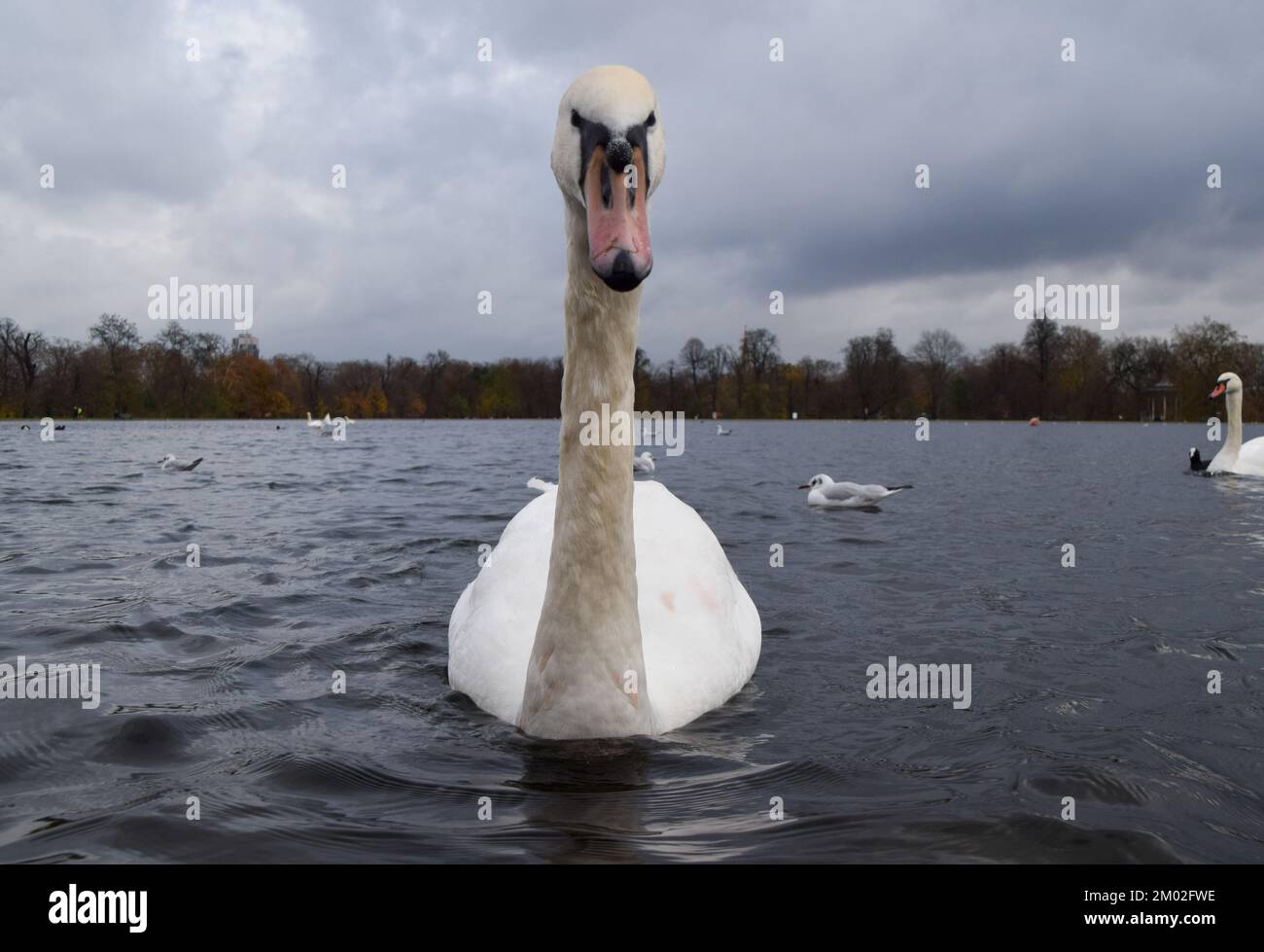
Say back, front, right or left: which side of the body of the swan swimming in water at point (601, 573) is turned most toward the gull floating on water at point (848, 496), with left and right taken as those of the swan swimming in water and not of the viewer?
back

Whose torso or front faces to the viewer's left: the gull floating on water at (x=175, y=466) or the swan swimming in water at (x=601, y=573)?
the gull floating on water

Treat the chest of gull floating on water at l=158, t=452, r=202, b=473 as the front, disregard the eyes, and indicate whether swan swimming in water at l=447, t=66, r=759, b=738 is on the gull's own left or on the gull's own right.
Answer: on the gull's own left

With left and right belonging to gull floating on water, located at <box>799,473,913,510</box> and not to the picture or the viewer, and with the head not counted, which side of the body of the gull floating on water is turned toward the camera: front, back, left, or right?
left

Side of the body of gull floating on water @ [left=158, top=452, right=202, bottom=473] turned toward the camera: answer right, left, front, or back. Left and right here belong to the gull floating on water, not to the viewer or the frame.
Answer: left

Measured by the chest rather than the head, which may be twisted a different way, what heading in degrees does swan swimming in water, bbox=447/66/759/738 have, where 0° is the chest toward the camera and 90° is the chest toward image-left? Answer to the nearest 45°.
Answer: approximately 0°

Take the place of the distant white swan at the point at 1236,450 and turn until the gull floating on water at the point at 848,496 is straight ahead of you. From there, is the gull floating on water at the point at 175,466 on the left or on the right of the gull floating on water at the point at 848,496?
right

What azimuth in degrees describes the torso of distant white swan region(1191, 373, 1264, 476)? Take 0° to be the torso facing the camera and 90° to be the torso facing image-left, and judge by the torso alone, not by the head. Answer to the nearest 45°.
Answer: approximately 90°

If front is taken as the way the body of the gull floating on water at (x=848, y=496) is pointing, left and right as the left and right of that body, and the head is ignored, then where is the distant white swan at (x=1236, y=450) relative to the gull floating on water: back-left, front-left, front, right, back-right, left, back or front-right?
back-right
